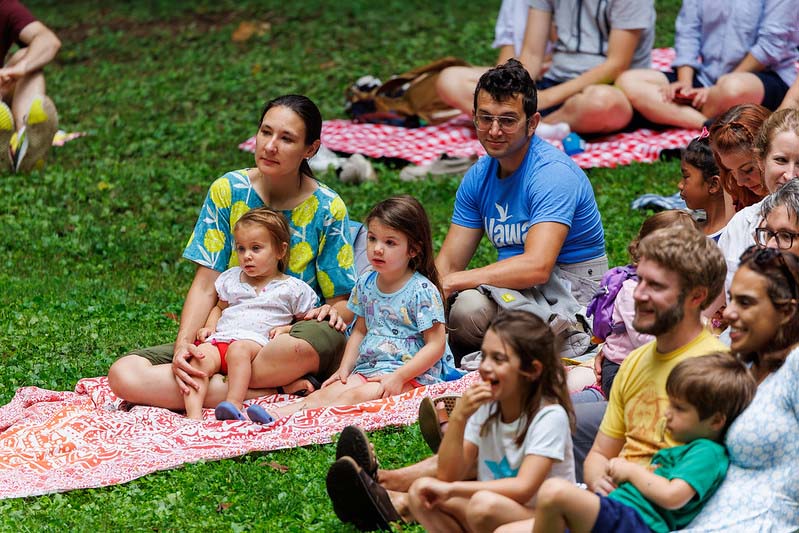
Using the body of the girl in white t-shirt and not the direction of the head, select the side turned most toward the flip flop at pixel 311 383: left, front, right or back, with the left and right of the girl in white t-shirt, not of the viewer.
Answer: right

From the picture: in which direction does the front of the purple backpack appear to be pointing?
to the viewer's left

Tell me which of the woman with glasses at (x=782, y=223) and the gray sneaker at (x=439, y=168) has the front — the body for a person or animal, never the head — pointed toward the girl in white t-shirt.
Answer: the woman with glasses

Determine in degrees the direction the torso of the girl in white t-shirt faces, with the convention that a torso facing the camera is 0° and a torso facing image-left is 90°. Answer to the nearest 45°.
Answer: approximately 45°

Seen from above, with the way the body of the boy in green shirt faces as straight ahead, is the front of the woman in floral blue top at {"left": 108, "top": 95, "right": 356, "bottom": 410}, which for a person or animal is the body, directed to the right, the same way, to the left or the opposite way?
to the left

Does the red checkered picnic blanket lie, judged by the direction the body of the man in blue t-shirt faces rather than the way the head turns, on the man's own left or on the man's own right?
on the man's own right

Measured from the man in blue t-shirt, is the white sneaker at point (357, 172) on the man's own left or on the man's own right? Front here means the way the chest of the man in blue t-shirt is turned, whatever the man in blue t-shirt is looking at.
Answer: on the man's own right

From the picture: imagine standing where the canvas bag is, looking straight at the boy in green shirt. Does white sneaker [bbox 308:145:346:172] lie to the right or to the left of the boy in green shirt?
right

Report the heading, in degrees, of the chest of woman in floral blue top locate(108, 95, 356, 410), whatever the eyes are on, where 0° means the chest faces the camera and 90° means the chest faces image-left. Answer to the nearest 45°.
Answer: approximately 45°

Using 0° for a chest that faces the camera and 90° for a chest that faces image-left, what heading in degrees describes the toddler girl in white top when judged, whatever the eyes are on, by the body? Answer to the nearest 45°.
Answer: approximately 45°

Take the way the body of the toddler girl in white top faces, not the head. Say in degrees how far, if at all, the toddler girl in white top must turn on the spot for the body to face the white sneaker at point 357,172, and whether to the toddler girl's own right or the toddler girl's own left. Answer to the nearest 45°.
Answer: approximately 135° to the toddler girl's own right

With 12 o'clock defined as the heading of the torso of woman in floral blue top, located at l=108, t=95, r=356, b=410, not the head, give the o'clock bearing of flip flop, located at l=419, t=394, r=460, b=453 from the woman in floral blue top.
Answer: The flip flop is roughly at 10 o'clock from the woman in floral blue top.

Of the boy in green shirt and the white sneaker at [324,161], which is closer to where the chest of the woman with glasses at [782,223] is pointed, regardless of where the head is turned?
the boy in green shirt
